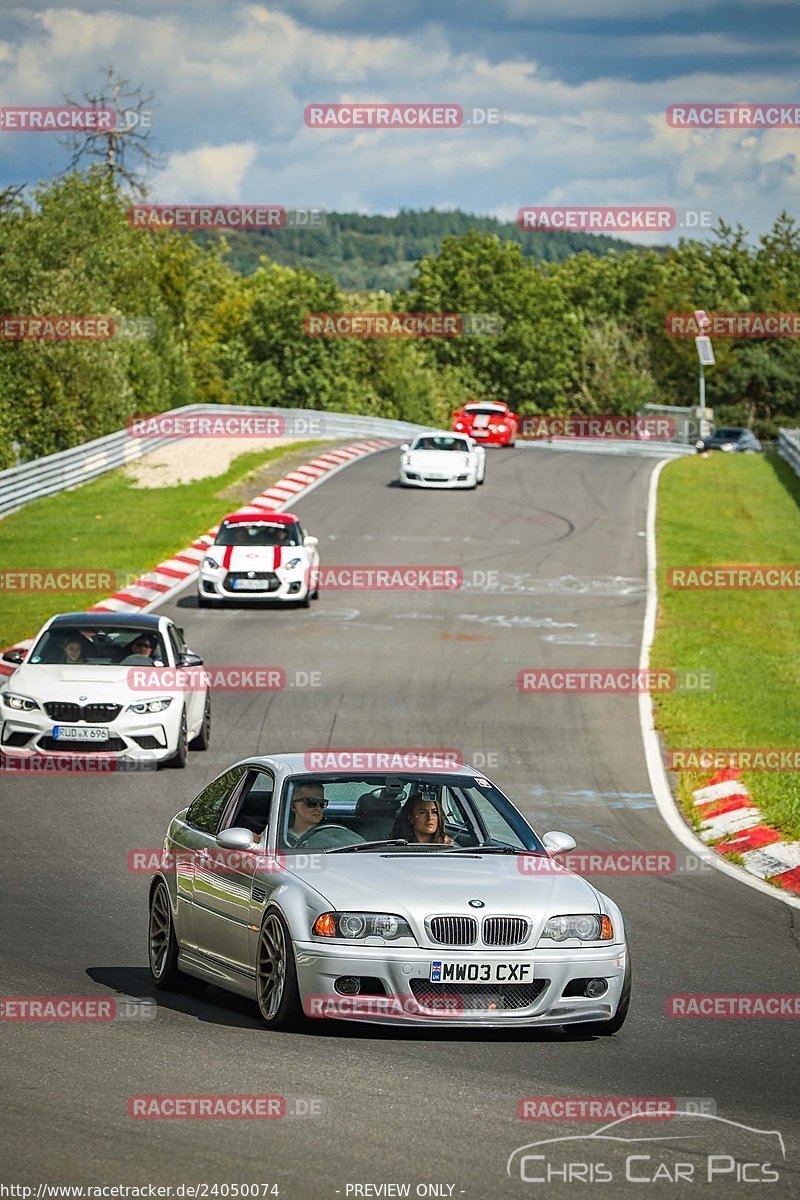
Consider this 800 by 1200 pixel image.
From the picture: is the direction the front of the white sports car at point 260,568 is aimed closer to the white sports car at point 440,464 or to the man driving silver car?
the man driving silver car

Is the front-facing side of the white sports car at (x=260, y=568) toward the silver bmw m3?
yes

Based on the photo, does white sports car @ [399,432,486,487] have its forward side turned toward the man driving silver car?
yes

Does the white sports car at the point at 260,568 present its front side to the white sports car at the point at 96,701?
yes

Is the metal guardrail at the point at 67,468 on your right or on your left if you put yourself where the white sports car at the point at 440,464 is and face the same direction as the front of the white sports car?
on your right

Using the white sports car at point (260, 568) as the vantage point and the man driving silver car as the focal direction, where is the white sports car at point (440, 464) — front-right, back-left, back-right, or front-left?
back-left

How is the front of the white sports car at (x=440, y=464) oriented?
toward the camera

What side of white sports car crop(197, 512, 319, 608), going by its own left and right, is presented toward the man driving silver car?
front

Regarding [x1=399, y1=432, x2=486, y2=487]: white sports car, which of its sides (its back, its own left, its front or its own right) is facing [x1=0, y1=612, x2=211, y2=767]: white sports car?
front

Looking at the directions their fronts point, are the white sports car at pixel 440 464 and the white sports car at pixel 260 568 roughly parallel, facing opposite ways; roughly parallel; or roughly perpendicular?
roughly parallel

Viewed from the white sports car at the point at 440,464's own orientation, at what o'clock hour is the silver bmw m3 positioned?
The silver bmw m3 is roughly at 12 o'clock from the white sports car.

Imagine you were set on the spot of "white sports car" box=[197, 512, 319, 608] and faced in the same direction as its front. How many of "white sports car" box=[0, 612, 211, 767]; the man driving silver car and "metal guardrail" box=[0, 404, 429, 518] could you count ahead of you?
2

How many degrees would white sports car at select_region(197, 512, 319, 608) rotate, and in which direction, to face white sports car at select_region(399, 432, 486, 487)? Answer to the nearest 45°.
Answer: approximately 180°

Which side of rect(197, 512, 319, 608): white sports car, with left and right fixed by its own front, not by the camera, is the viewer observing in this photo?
front
